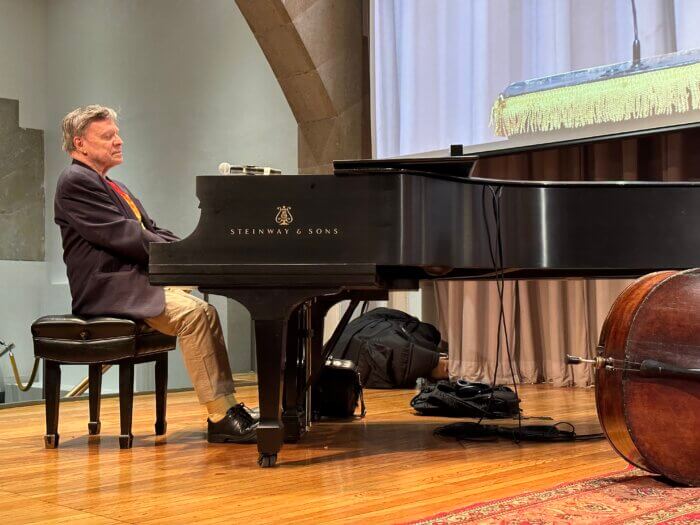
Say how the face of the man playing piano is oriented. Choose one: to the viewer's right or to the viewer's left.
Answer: to the viewer's right

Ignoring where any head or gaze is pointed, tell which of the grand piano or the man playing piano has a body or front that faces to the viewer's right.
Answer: the man playing piano

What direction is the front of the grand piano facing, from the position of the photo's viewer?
facing to the left of the viewer

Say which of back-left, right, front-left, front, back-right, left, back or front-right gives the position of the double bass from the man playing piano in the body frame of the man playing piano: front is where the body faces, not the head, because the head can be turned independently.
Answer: front-right

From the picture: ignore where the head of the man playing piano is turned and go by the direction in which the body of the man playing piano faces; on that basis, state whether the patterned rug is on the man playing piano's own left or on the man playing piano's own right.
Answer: on the man playing piano's own right

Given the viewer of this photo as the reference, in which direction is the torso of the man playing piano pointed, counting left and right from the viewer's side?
facing to the right of the viewer

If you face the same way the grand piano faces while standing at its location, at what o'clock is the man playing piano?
The man playing piano is roughly at 1 o'clock from the grand piano.

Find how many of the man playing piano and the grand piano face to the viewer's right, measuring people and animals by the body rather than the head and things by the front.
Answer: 1

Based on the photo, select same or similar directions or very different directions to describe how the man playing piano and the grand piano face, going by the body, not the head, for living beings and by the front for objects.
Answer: very different directions
